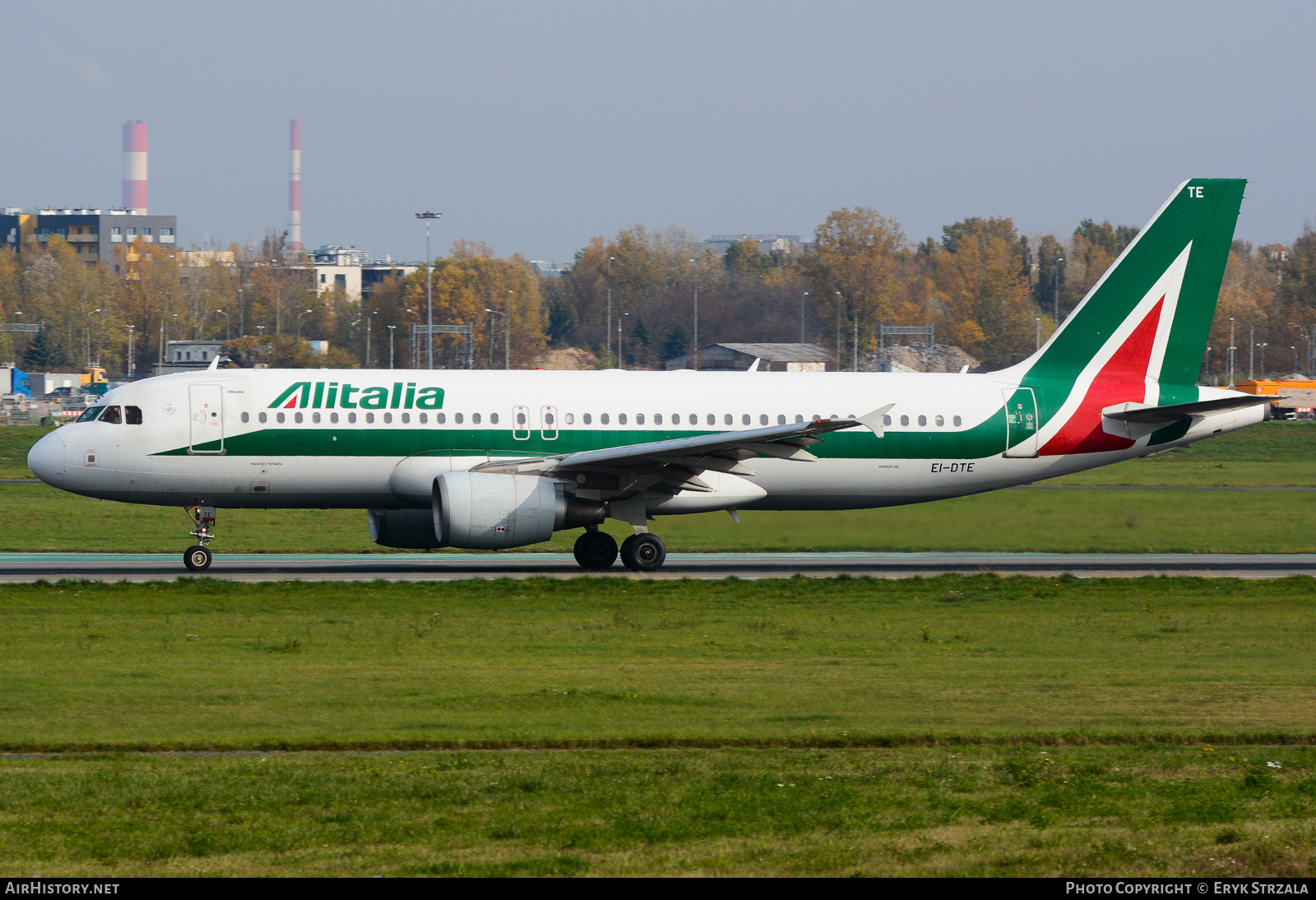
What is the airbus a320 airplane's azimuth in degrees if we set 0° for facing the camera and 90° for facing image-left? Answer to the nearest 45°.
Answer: approximately 90°
